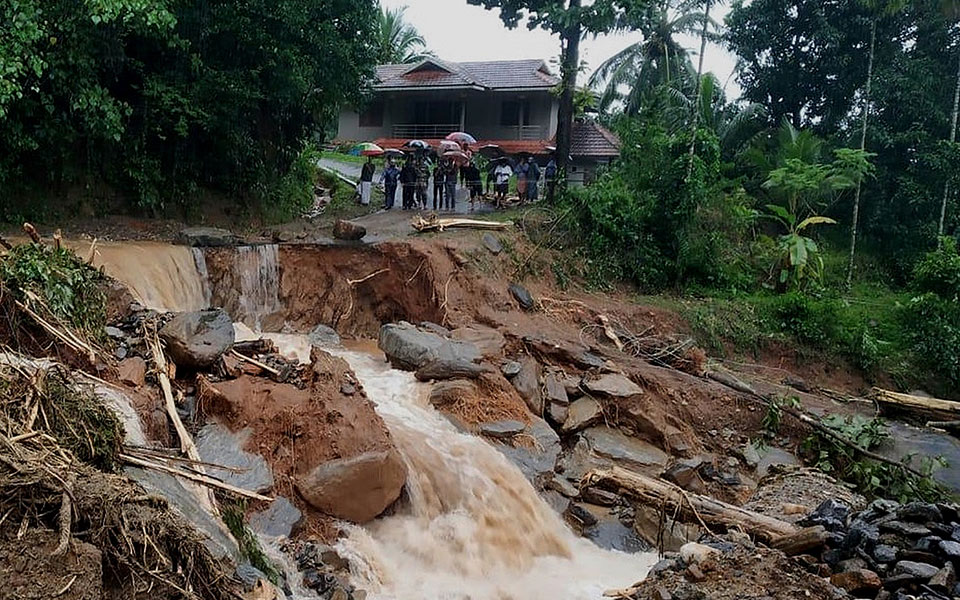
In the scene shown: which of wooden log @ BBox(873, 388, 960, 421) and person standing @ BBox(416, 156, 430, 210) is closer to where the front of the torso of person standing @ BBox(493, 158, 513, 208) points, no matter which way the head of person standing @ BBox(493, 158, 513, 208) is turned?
the wooden log

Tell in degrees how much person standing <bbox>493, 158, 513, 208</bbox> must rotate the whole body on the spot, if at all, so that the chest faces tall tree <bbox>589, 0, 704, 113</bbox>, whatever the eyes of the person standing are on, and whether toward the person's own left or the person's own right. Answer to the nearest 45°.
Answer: approximately 135° to the person's own left

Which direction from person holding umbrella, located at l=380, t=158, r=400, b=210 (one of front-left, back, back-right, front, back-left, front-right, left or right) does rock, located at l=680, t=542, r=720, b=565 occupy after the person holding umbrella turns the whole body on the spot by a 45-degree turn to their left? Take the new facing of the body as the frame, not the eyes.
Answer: front-right

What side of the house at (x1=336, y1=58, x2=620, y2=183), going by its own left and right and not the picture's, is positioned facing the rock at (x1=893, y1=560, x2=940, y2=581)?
front

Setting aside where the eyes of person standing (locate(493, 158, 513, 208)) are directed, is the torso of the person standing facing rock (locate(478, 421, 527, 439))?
yes

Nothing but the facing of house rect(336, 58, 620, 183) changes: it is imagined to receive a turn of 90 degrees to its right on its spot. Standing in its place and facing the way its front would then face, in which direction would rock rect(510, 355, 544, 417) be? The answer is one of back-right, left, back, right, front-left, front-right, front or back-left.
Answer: left

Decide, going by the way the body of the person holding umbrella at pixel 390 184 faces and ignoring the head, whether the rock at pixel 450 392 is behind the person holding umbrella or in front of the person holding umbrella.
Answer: in front

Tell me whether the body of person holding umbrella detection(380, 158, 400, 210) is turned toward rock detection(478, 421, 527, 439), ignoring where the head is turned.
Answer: yes

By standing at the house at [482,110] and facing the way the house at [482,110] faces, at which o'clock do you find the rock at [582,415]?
The rock is roughly at 12 o'clock from the house.

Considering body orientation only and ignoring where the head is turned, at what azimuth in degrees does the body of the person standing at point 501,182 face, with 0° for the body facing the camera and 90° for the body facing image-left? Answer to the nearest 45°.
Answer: approximately 0°

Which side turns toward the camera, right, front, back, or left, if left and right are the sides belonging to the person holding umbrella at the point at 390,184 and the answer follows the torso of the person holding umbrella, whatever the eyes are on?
front

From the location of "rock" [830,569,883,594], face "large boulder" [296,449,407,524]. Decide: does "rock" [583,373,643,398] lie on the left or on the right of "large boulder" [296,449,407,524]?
right

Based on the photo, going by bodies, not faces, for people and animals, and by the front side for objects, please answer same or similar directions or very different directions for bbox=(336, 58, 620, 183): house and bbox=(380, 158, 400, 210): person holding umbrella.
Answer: same or similar directions

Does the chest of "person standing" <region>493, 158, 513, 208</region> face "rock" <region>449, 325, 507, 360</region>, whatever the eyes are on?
yes

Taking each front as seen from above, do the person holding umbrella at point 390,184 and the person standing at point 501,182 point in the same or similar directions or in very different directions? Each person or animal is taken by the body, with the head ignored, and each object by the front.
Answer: same or similar directions

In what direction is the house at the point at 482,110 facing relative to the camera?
toward the camera

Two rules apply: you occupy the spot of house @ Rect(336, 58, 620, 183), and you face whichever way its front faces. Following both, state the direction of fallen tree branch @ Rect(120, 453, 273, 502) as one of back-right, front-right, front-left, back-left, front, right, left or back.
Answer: front
